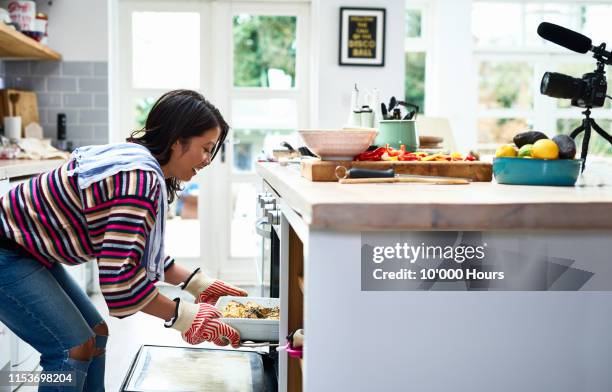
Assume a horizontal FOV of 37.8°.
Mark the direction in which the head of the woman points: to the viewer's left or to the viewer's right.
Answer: to the viewer's right

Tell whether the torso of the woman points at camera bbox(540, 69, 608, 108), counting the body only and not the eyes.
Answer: yes

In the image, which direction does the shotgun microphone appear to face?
to the viewer's left

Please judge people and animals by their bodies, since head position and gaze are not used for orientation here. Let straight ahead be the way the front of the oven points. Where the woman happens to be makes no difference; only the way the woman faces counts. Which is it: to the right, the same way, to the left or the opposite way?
the opposite way

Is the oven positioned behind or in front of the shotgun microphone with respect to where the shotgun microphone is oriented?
in front

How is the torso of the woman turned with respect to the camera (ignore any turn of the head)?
to the viewer's right

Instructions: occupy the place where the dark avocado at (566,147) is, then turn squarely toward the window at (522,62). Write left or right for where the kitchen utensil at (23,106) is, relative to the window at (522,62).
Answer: left

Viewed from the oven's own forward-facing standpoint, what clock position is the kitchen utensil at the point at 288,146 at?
The kitchen utensil is roughly at 3 o'clock from the oven.

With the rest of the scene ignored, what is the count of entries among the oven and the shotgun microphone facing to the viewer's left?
2

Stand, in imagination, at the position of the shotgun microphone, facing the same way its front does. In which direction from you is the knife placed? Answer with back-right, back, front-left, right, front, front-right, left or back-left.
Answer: front-left

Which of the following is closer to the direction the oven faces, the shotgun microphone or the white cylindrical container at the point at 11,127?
the white cylindrical container

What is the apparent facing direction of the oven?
to the viewer's left
